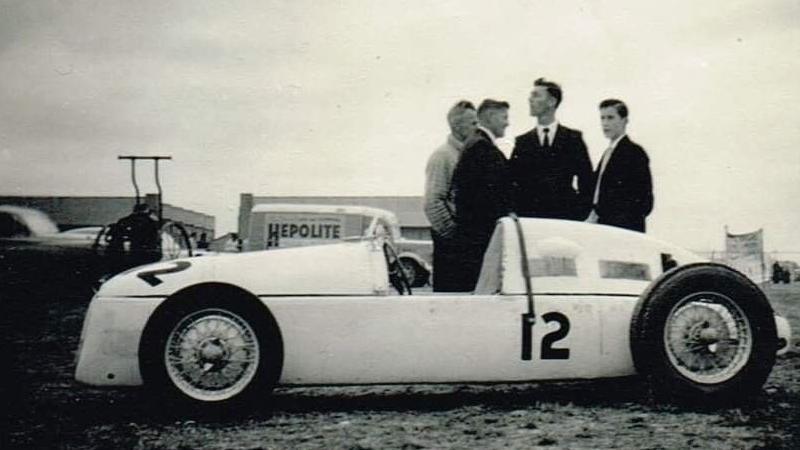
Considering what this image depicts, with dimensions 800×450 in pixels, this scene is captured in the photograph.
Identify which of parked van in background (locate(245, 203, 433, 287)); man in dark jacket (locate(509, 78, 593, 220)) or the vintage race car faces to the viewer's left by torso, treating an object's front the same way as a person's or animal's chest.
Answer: the vintage race car

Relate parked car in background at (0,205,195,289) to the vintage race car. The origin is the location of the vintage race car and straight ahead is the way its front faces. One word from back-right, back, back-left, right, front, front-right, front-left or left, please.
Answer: front-right

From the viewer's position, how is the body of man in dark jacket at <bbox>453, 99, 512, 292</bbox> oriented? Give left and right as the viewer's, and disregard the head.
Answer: facing to the right of the viewer

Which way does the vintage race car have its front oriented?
to the viewer's left

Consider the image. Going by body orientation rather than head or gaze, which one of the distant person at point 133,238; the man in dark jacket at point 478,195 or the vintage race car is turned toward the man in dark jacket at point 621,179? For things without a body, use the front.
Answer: the man in dark jacket at point 478,195

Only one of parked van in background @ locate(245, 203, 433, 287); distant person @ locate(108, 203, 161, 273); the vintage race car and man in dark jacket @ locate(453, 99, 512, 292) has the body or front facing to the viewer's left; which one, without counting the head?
the vintage race car

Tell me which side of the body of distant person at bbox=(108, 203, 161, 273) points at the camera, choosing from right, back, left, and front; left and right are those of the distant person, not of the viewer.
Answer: back

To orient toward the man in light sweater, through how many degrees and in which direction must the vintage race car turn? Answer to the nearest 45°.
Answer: approximately 90° to its right

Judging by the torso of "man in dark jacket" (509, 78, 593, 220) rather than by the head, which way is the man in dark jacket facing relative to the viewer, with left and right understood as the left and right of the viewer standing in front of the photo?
facing the viewer

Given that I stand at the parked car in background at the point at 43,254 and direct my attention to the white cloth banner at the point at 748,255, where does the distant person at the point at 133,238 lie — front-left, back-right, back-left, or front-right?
front-right

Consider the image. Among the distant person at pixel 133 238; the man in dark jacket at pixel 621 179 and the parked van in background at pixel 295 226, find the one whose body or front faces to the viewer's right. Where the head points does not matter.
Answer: the parked van in background

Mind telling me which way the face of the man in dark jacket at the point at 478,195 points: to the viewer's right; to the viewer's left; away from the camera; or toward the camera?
to the viewer's right

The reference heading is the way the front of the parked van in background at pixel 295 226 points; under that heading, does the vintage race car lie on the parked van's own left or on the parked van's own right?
on the parked van's own right

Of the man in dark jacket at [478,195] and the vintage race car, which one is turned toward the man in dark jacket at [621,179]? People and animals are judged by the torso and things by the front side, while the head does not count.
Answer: the man in dark jacket at [478,195]

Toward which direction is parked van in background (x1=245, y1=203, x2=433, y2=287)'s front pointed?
to the viewer's right
